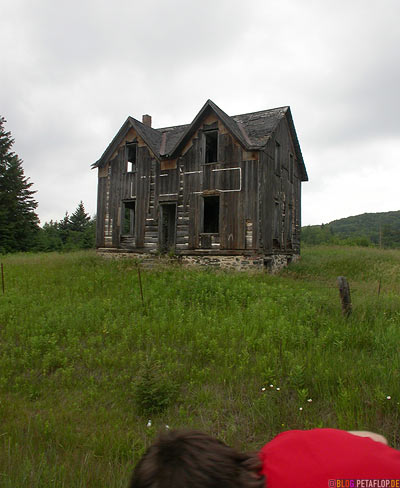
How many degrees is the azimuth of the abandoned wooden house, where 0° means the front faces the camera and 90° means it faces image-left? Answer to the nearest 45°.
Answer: approximately 45°

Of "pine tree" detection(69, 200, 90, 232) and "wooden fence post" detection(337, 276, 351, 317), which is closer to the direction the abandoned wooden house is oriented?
the wooden fence post

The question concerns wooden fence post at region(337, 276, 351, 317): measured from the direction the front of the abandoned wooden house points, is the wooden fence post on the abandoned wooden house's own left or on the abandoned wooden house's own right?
on the abandoned wooden house's own left

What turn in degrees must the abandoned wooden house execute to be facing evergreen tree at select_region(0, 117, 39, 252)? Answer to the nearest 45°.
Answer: approximately 90° to its right
